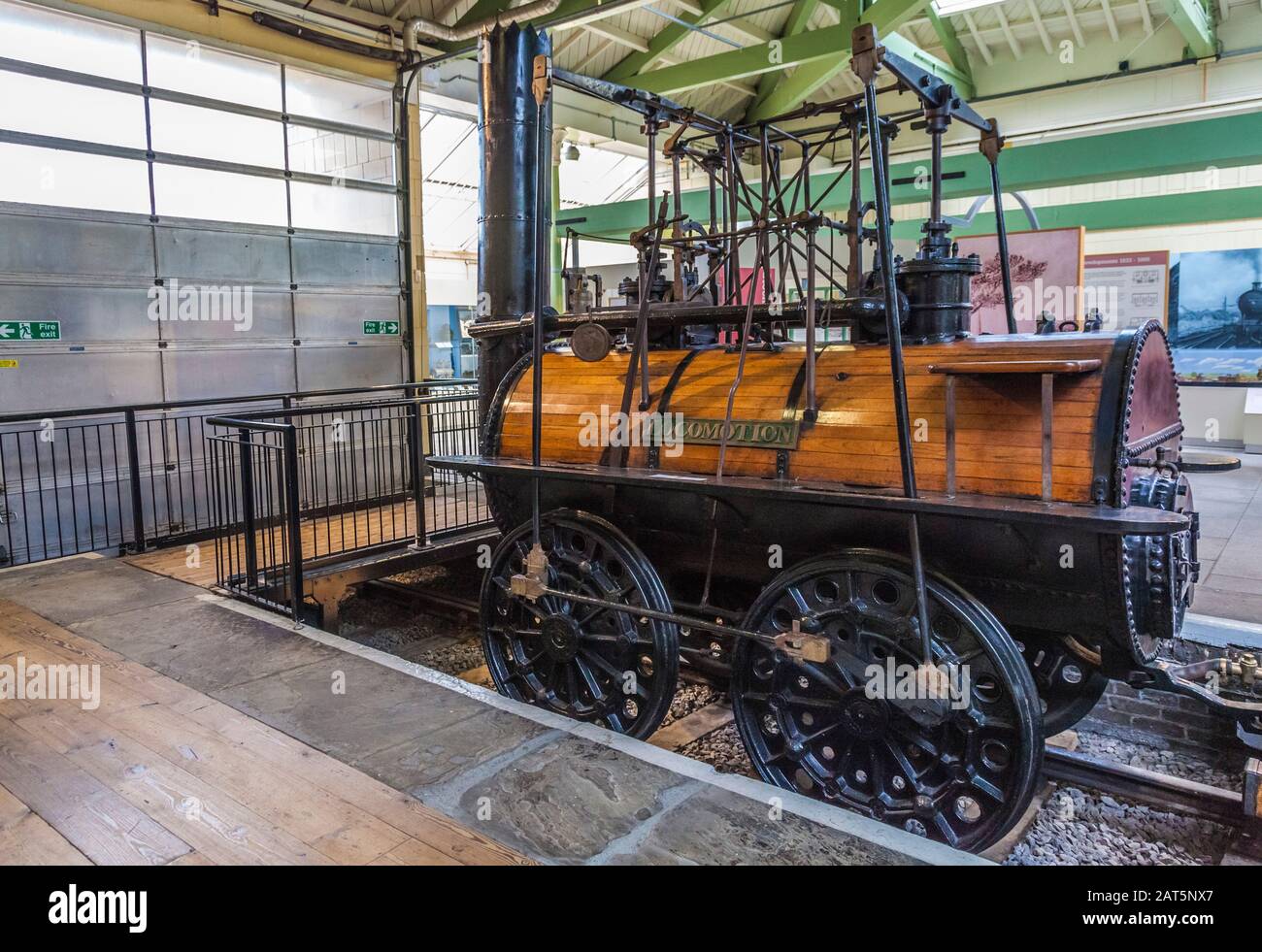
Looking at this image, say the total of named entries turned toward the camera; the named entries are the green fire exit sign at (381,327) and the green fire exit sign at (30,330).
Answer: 2

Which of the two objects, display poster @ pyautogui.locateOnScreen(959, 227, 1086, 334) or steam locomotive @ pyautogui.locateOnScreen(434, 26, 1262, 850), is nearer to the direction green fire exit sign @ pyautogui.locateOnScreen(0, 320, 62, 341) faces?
the steam locomotive

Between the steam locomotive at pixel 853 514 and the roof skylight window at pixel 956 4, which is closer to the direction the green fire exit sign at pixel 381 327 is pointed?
the steam locomotive

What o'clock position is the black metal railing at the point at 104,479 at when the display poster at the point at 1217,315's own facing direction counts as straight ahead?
The black metal railing is roughly at 1 o'clock from the display poster.

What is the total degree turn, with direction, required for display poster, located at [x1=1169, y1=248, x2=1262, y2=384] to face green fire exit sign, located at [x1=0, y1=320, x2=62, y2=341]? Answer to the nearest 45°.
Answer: approximately 45° to its right

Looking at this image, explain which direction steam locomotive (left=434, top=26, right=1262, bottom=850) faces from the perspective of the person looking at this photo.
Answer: facing away from the viewer and to the left of the viewer

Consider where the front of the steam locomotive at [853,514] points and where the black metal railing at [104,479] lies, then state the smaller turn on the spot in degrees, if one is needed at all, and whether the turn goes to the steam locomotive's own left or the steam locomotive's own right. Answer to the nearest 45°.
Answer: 0° — it already faces it

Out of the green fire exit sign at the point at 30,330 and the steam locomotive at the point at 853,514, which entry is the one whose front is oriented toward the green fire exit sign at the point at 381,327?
the steam locomotive

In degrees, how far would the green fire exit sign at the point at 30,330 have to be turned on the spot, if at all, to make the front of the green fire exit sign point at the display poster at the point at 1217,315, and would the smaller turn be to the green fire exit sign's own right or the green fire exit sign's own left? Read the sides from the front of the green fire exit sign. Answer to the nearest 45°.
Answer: approximately 90° to the green fire exit sign's own left

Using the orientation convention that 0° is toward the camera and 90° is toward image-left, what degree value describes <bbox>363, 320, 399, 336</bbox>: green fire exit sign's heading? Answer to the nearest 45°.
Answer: approximately 0°

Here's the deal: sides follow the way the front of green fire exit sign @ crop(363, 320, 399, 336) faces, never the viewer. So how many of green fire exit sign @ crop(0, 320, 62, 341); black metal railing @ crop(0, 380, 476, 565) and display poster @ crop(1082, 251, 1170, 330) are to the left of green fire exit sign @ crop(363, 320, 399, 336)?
1
